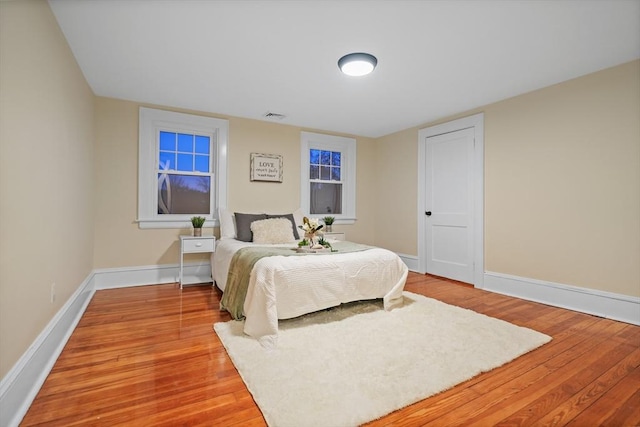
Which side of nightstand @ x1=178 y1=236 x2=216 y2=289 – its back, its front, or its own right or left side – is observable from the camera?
front

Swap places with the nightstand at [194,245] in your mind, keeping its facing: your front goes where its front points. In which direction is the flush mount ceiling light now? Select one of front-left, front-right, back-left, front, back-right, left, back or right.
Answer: front-left

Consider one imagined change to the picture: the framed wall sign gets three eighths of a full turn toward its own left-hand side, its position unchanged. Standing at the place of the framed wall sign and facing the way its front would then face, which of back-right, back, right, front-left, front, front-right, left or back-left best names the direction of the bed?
back-right

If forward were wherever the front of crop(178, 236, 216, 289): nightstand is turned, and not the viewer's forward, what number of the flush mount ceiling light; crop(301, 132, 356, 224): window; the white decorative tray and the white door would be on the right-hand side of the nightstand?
0

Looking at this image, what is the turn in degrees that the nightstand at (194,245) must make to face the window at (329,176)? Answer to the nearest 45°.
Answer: approximately 90° to its left

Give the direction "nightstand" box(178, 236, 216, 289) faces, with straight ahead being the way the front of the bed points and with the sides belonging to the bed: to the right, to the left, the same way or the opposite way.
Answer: the same way

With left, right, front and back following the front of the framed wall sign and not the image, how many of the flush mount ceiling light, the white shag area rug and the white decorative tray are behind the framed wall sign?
0

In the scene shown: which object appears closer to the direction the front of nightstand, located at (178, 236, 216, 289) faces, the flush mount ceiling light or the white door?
the flush mount ceiling light

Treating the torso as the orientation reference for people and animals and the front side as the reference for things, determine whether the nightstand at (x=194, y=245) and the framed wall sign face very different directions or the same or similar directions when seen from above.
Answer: same or similar directions

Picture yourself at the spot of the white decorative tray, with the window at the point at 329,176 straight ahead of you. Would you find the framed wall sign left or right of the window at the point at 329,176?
left

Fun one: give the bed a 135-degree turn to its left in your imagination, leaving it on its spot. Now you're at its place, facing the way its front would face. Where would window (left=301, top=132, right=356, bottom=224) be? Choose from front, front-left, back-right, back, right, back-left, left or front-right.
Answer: front

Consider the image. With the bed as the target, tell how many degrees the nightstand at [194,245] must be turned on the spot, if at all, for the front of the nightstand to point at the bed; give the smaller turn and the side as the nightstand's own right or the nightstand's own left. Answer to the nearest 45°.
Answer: approximately 45° to the nightstand's own left

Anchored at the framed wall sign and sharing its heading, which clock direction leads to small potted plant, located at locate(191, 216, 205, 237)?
The small potted plant is roughly at 2 o'clock from the framed wall sign.

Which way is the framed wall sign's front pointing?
toward the camera

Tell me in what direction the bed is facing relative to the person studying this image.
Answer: facing the viewer and to the right of the viewer
